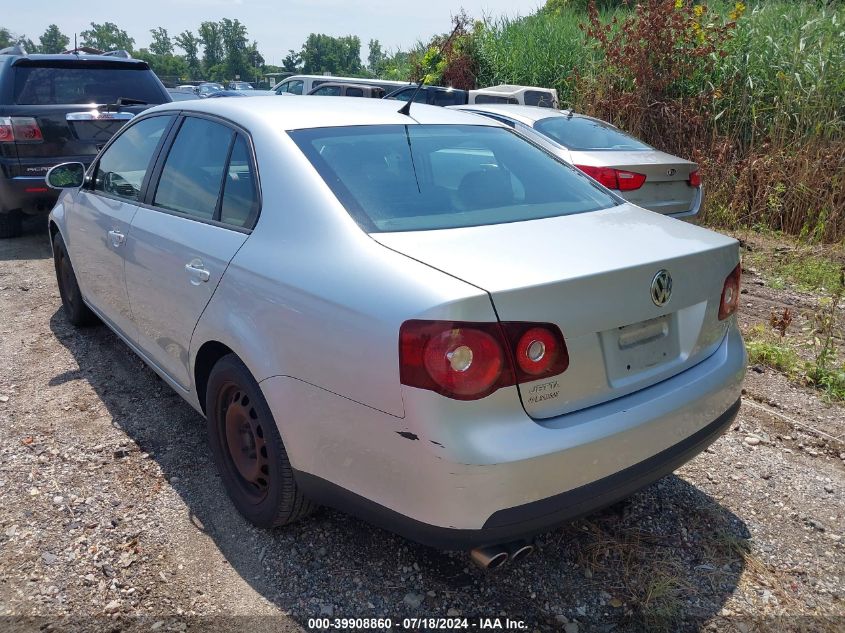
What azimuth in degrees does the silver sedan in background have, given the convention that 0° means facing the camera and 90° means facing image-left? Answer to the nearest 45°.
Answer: approximately 135°

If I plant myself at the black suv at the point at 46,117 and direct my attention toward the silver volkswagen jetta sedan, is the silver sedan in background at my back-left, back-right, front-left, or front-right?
front-left

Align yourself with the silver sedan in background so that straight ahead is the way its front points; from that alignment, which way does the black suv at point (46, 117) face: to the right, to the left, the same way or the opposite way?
the same way

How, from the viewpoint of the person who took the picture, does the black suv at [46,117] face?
facing away from the viewer

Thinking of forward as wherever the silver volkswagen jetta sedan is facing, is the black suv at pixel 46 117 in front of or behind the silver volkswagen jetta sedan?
in front

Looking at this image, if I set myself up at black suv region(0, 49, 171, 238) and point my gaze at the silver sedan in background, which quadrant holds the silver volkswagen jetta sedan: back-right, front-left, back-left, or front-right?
front-right

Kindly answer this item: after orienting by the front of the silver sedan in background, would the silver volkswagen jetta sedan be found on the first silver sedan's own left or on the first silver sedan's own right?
on the first silver sedan's own left

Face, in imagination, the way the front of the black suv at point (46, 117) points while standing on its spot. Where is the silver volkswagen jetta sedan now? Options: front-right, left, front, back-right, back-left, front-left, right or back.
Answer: back

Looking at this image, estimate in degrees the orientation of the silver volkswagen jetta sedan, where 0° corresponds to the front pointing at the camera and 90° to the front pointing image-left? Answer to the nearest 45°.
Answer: approximately 135°

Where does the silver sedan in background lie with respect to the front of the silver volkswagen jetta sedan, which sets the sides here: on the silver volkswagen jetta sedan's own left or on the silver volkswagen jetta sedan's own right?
on the silver volkswagen jetta sedan's own right

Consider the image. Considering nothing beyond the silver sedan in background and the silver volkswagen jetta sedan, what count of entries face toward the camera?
0

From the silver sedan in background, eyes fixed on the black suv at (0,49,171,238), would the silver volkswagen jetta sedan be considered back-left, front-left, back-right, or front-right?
front-left

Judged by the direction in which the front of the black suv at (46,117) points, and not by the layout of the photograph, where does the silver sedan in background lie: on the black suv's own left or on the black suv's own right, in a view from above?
on the black suv's own right

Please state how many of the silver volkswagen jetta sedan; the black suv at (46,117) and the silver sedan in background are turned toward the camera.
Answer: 0

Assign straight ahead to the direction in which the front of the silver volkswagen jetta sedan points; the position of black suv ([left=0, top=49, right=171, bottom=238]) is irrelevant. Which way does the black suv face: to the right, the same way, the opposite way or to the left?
the same way

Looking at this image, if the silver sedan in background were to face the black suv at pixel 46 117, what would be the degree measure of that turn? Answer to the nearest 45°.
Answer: approximately 45° to its left
